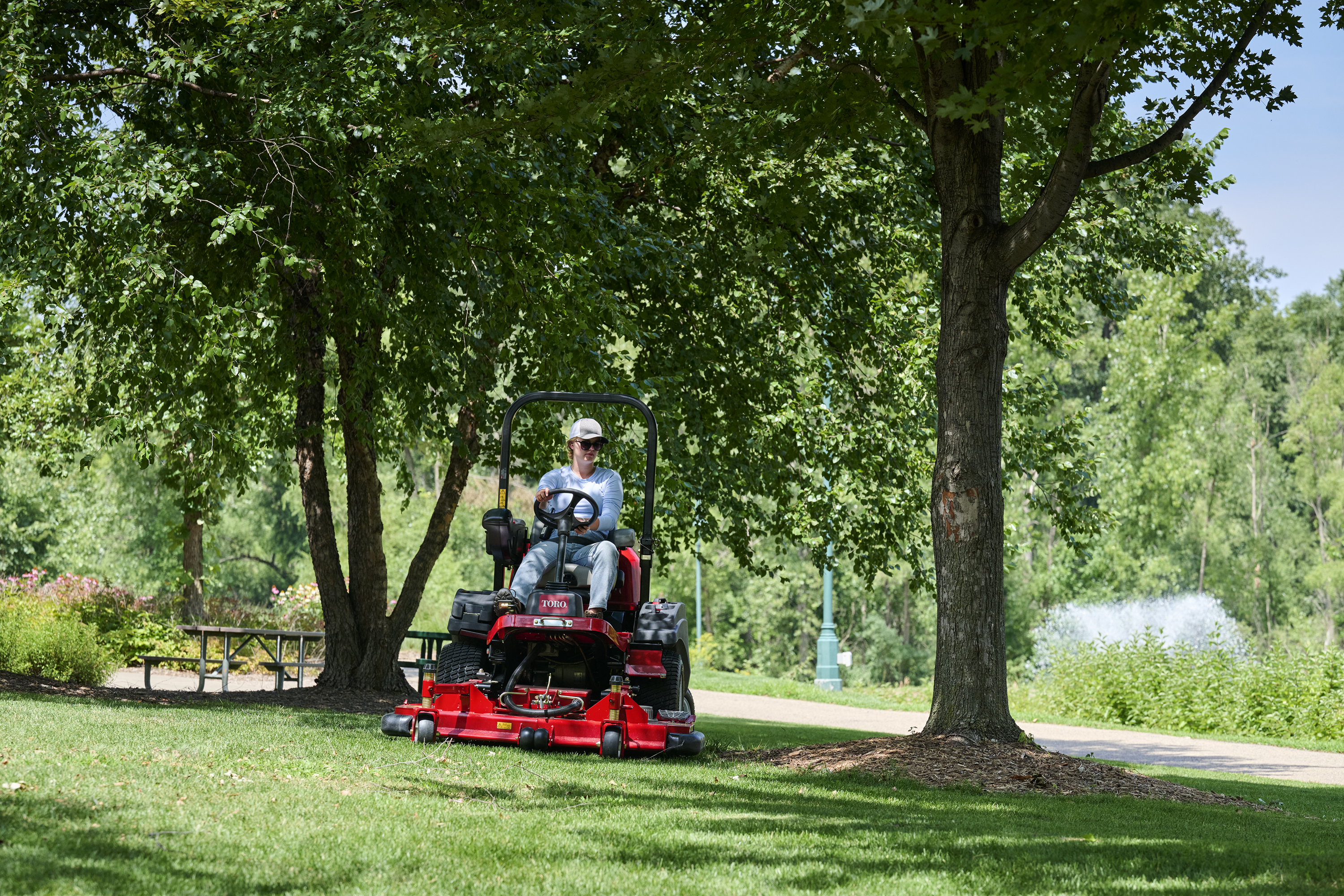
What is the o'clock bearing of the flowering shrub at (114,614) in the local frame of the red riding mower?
The flowering shrub is roughly at 5 o'clock from the red riding mower.

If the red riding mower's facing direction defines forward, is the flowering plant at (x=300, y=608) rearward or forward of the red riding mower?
rearward

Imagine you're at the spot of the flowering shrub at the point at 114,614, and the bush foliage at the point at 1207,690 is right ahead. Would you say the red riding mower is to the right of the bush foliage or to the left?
right

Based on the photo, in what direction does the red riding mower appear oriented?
toward the camera

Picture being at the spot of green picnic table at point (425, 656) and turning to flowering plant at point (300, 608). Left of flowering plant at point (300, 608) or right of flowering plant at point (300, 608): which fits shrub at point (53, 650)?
left

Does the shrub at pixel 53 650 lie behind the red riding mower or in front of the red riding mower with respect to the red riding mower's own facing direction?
behind

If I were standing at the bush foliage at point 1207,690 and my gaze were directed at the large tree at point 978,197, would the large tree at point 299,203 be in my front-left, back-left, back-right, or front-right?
front-right

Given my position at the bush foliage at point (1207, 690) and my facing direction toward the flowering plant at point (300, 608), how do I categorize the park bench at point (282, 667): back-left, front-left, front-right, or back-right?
front-left
